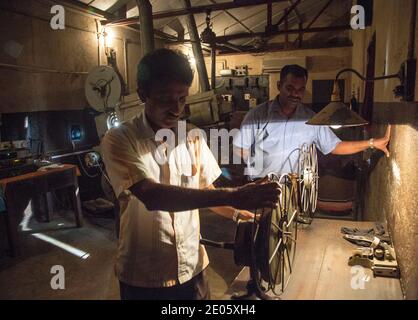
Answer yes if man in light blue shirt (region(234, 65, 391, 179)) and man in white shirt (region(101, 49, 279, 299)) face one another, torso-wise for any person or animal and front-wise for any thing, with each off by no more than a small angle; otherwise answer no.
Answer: no

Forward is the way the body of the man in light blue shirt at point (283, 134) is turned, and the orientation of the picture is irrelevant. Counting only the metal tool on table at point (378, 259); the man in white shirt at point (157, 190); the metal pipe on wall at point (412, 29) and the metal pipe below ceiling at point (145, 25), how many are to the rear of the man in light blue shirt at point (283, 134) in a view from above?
1

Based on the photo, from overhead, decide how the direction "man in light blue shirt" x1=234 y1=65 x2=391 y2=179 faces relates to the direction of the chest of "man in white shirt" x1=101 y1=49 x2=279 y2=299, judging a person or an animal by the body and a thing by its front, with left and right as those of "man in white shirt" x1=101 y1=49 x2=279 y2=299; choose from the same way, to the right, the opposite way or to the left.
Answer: the same way

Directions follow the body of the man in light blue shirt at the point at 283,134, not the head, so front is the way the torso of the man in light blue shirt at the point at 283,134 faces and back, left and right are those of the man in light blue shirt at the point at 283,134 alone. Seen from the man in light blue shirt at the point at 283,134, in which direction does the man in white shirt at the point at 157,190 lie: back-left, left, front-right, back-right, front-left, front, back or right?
front-right

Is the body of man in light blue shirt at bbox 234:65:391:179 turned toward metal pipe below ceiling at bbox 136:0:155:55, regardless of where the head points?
no

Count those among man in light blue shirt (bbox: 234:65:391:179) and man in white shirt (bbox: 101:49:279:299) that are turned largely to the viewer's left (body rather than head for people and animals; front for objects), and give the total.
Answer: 0

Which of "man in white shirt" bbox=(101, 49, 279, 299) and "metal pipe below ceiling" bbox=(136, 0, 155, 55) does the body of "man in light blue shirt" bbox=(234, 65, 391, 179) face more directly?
the man in white shirt

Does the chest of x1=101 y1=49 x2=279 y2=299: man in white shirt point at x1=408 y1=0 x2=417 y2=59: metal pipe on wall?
no

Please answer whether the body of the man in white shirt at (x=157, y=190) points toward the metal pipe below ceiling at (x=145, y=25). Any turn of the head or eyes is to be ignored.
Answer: no

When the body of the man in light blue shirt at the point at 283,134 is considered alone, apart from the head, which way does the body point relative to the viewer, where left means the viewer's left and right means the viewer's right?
facing the viewer and to the right of the viewer

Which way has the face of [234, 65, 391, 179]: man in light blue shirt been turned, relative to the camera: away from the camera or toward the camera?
toward the camera

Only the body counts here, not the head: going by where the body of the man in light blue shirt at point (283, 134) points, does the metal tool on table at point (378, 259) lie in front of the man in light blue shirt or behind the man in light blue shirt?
in front

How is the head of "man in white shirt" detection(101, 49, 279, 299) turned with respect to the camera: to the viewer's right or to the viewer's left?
to the viewer's right

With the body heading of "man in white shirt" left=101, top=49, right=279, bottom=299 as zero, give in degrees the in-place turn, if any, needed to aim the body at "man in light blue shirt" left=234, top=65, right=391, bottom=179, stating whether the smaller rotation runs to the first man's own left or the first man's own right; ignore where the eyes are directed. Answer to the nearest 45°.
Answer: approximately 90° to the first man's own left

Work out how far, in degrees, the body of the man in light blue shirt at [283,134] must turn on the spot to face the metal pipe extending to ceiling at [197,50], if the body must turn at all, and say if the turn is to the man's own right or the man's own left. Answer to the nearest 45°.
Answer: approximately 180°

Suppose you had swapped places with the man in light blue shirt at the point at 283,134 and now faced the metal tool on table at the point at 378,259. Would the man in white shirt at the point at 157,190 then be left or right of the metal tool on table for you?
right
